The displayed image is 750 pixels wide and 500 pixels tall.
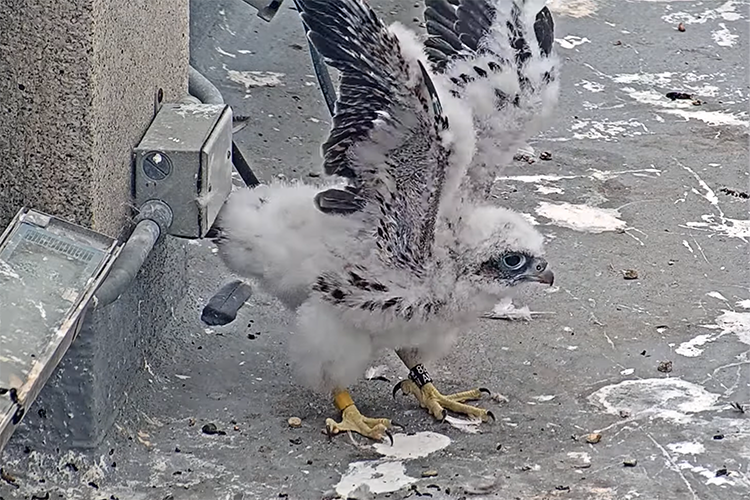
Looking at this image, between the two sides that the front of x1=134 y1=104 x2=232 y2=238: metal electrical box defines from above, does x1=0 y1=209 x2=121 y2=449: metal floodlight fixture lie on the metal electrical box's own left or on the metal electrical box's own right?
on the metal electrical box's own right

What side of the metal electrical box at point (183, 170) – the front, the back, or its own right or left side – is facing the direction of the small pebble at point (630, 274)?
front

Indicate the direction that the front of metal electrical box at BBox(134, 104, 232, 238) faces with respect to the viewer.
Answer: facing to the right of the viewer

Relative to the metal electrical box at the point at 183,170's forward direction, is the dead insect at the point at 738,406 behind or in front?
in front

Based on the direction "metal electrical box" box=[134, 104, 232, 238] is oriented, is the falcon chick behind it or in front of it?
in front

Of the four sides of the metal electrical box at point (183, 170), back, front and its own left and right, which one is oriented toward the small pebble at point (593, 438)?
front
